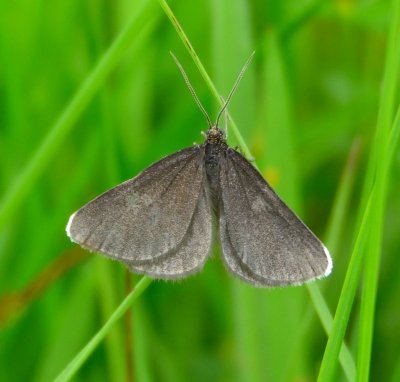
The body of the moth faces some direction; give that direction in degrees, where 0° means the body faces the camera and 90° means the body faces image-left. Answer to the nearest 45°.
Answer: approximately 180°

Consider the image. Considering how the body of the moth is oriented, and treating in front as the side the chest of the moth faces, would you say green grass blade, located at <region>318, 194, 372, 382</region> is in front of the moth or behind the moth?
behind
